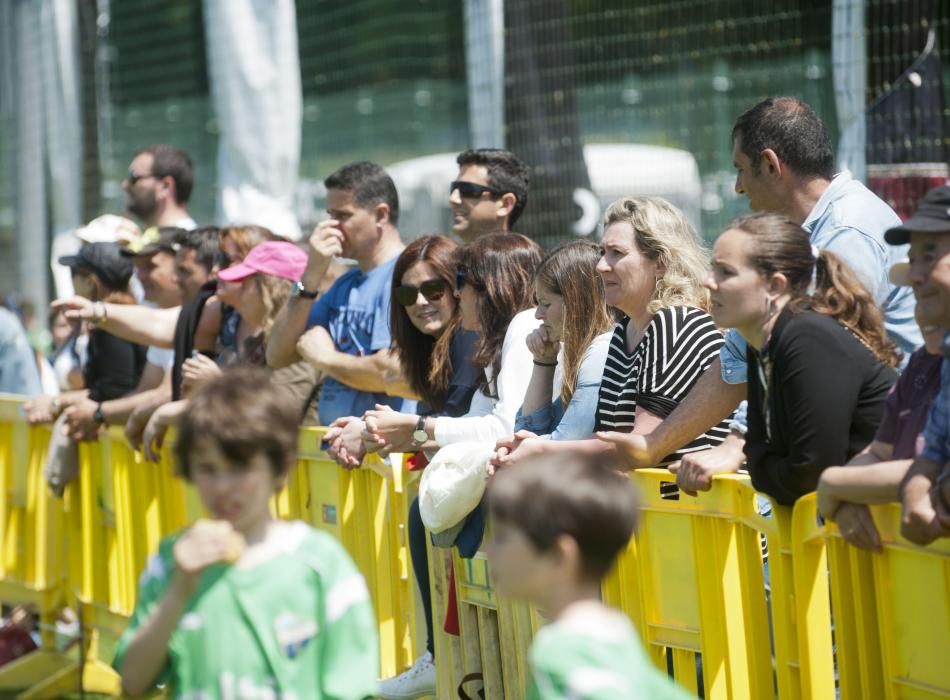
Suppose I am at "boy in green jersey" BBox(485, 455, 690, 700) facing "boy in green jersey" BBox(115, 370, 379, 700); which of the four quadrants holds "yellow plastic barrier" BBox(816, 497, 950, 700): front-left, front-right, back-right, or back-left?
back-right

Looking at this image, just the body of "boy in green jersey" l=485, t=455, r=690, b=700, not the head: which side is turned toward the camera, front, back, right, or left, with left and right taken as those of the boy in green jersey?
left

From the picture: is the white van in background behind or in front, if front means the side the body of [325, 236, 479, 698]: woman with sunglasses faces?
behind

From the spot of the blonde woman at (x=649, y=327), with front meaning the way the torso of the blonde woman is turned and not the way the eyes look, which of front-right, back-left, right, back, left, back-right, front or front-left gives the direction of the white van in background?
back-right

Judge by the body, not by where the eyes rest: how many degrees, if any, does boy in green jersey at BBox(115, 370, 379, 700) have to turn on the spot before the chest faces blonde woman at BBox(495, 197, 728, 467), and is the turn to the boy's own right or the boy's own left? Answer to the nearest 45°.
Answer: approximately 135° to the boy's own left

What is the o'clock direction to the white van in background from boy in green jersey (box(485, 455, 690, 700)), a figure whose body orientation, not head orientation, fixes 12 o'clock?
The white van in background is roughly at 3 o'clock from the boy in green jersey.

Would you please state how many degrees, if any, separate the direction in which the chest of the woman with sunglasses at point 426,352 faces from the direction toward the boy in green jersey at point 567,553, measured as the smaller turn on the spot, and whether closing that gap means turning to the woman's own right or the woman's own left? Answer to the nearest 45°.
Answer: approximately 45° to the woman's own left

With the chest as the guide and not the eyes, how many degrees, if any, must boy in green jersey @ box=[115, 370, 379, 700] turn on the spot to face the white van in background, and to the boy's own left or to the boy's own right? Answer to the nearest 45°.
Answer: approximately 180°
